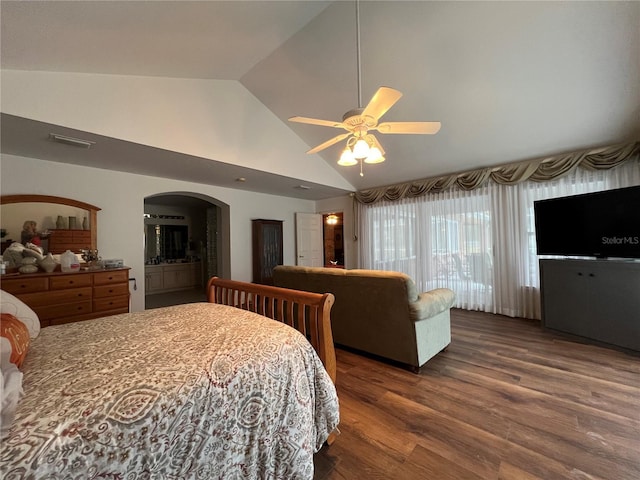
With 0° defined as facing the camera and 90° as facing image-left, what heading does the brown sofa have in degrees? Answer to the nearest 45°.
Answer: approximately 225°

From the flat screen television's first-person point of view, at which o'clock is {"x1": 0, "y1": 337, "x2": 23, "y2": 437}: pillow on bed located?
The pillow on bed is roughly at 11 o'clock from the flat screen television.

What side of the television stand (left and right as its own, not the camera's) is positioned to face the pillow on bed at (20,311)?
front

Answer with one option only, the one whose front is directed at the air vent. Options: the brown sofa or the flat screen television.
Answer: the flat screen television

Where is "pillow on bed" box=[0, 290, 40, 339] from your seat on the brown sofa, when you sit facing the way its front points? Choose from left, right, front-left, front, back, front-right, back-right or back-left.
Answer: back

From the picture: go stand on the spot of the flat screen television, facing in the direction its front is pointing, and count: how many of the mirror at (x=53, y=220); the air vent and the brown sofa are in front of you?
3

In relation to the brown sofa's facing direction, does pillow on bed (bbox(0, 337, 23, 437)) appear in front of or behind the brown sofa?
behind

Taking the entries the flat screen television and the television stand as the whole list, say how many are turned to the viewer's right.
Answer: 0

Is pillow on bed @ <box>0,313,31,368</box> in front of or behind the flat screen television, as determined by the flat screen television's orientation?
in front

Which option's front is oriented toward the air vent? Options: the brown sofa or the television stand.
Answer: the television stand

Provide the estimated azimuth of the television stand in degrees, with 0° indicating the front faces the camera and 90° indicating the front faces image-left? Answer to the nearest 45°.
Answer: approximately 45°

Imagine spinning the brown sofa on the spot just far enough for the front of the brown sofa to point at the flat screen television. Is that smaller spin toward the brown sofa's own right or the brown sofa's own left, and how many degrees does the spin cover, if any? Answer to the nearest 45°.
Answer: approximately 45° to the brown sofa's own right

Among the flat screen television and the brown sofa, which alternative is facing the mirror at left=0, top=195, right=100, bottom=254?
the flat screen television

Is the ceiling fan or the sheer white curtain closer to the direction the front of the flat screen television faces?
the ceiling fan
